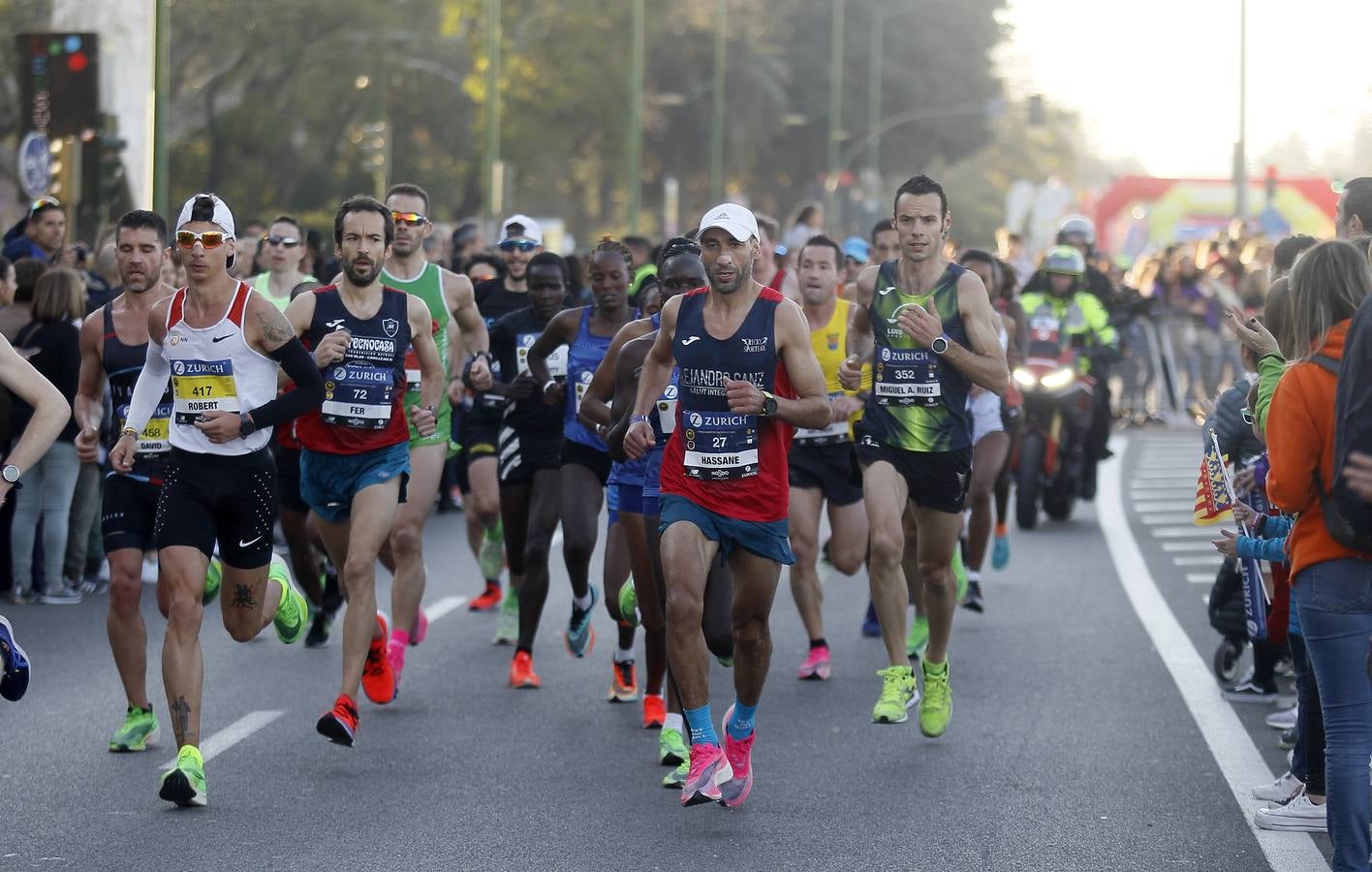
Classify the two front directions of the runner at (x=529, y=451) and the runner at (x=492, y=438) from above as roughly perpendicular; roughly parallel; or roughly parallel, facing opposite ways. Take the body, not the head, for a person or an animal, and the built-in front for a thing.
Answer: roughly parallel

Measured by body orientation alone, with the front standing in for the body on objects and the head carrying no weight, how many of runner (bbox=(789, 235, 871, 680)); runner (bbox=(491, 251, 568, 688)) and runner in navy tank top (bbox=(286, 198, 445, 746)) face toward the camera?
3

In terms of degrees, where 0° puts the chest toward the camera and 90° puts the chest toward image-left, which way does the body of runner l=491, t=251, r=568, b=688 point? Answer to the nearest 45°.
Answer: approximately 0°

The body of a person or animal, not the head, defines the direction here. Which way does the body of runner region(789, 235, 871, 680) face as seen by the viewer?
toward the camera

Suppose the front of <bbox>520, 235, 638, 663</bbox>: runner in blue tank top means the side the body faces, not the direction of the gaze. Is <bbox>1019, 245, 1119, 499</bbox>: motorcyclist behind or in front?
behind

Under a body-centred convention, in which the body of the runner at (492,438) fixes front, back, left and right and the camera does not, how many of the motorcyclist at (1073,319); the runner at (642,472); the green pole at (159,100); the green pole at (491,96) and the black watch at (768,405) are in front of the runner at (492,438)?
2

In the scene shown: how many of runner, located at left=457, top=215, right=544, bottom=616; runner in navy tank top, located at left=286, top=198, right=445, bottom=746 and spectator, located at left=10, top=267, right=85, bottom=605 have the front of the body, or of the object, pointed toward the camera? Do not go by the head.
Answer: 2

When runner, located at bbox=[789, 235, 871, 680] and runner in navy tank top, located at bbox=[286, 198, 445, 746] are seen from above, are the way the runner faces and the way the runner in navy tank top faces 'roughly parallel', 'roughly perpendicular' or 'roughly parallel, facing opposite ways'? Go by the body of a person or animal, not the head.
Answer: roughly parallel

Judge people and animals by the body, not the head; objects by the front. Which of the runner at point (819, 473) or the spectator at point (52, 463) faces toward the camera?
the runner

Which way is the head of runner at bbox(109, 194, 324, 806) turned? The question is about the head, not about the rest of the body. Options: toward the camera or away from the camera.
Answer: toward the camera

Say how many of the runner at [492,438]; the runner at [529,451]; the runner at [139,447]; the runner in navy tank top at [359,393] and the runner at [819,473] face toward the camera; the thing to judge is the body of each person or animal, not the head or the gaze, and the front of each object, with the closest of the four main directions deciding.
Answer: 5

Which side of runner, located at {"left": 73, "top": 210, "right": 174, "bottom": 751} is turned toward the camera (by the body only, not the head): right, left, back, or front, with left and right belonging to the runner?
front

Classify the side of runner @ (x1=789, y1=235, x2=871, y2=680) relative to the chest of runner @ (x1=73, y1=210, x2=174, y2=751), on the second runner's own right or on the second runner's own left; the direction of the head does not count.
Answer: on the second runner's own left

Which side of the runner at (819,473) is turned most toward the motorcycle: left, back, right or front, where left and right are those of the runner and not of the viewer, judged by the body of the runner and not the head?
back

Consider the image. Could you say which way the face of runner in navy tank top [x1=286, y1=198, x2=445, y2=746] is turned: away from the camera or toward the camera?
toward the camera

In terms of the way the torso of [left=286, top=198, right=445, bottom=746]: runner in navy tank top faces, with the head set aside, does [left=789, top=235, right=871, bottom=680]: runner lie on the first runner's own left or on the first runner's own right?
on the first runner's own left

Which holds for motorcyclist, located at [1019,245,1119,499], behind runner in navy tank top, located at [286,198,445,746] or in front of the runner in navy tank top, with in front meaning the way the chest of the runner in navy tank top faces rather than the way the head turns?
behind
